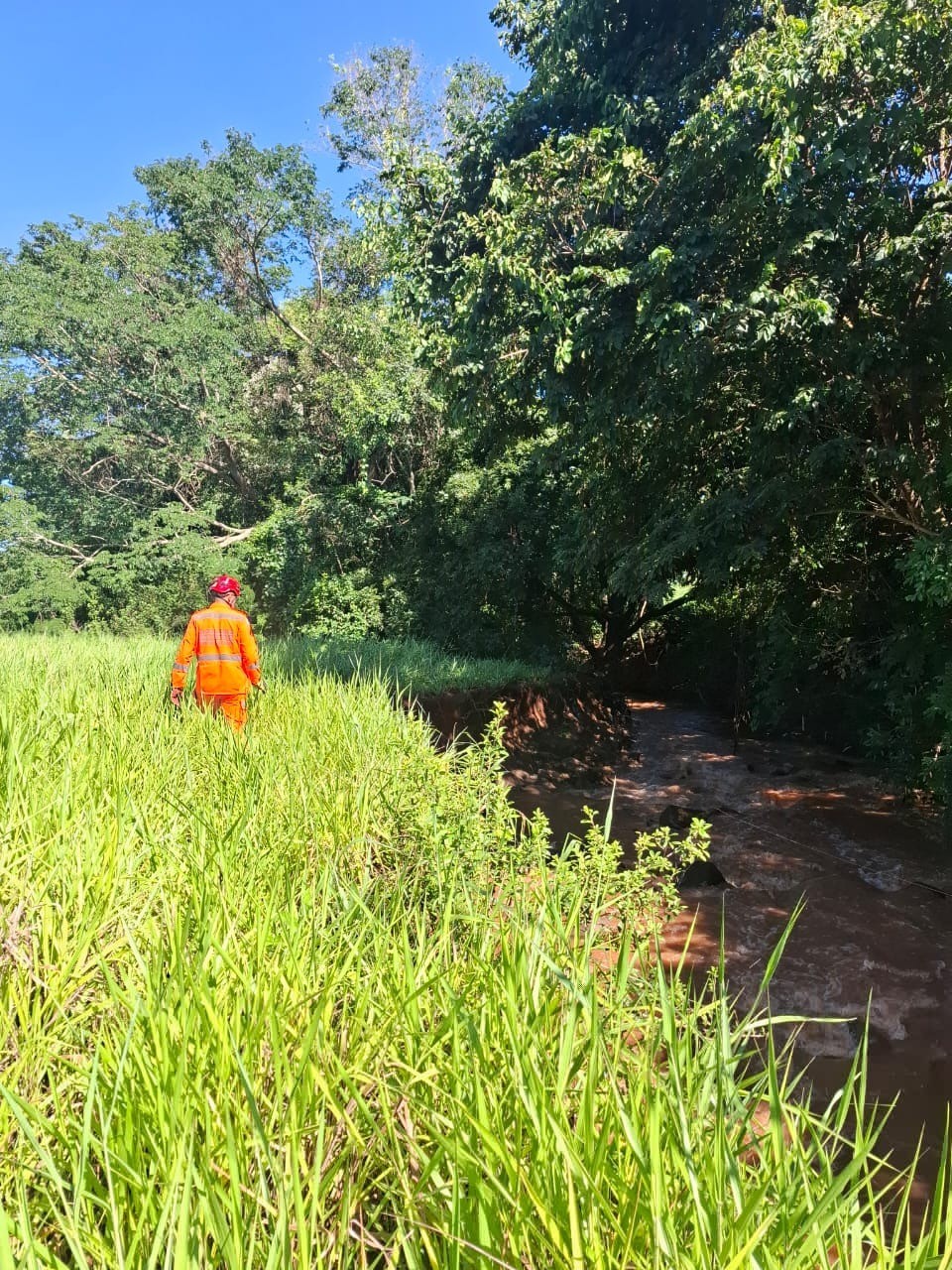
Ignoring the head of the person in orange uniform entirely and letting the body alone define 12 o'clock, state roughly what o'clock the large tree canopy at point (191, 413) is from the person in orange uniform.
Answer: The large tree canopy is roughly at 12 o'clock from the person in orange uniform.

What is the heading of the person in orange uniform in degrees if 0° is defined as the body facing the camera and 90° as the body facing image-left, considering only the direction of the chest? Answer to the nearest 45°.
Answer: approximately 180°
